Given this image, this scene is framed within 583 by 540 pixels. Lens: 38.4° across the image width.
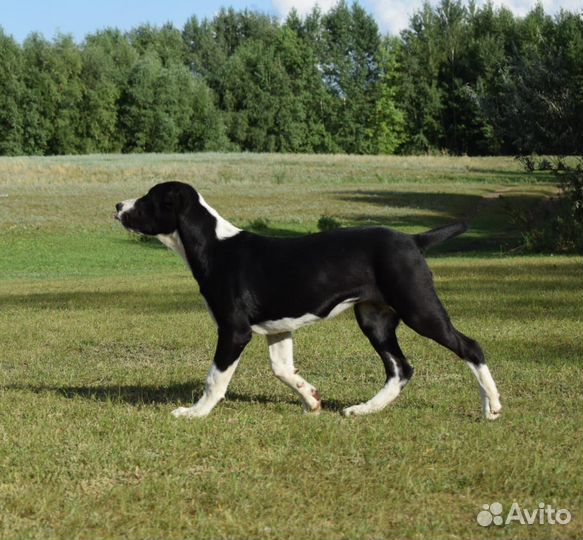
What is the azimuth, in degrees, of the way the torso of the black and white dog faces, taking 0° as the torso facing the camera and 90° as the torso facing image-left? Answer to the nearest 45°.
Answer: approximately 90°

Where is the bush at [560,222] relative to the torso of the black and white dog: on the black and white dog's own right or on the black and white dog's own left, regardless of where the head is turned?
on the black and white dog's own right
